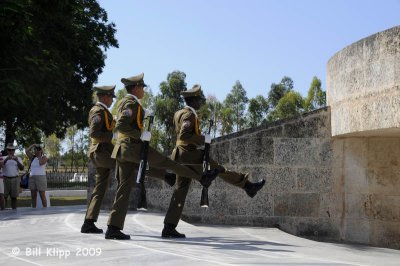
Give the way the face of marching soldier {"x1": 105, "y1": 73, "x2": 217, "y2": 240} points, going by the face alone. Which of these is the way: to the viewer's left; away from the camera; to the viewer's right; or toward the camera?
to the viewer's right

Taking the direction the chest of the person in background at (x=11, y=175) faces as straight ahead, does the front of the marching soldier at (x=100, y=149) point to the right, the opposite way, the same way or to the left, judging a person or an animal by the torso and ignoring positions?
to the left

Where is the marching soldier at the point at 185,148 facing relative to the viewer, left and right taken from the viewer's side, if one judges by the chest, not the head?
facing to the right of the viewer

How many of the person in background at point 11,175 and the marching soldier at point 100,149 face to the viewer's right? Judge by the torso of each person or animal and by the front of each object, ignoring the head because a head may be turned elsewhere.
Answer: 1

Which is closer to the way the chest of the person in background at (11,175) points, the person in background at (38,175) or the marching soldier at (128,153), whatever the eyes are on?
the marching soldier

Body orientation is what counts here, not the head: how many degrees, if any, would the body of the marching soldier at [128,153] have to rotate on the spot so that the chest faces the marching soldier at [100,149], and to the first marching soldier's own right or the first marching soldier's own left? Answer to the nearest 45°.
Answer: approximately 135° to the first marching soldier's own left

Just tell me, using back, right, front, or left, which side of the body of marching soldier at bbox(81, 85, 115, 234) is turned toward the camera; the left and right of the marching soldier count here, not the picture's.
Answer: right

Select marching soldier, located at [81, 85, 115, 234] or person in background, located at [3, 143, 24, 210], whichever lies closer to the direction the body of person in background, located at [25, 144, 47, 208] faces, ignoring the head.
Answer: the marching soldier

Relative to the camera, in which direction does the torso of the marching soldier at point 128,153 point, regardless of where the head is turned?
to the viewer's right

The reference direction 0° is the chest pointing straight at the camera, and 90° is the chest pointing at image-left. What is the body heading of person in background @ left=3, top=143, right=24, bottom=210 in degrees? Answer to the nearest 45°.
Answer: approximately 0°

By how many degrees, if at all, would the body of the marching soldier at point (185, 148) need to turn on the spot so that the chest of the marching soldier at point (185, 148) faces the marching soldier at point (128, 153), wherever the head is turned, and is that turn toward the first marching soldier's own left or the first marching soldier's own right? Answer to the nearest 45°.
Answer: approximately 135° to the first marching soldier's own right

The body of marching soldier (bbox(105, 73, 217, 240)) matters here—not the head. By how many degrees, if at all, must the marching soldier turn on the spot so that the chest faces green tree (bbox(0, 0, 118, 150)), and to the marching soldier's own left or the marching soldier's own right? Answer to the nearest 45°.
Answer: approximately 90° to the marching soldier's own left

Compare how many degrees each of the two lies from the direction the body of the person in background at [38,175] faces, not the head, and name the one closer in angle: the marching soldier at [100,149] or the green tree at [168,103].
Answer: the marching soldier

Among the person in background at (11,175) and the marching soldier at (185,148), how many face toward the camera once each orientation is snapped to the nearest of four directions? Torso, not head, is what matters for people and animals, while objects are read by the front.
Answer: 1
